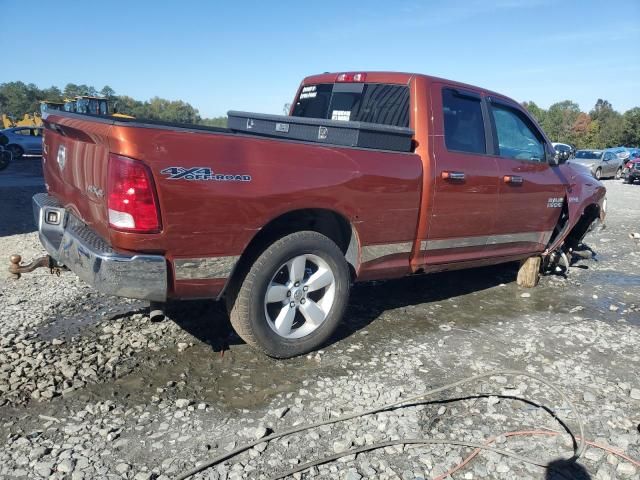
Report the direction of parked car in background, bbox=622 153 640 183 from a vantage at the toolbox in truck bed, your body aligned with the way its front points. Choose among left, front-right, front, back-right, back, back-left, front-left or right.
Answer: back

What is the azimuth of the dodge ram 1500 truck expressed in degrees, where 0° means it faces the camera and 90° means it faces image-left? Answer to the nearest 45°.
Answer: approximately 225°

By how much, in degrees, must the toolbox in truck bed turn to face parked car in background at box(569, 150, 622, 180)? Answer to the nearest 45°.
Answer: approximately 180°

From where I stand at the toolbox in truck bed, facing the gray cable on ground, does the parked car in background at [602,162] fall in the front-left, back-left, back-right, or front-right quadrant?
back-left

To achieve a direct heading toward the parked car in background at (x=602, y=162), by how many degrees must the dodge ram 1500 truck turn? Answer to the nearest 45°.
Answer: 0° — it already faces it

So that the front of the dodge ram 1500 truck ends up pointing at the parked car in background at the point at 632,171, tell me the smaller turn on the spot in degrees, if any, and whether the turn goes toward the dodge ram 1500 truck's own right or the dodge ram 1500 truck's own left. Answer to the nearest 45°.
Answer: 0° — it already faces it

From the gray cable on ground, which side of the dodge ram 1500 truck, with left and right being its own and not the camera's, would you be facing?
right

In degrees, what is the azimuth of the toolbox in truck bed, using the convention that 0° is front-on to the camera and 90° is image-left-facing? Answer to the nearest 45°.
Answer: approximately 45°
